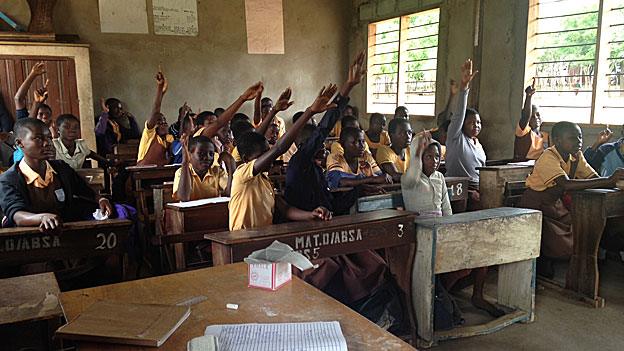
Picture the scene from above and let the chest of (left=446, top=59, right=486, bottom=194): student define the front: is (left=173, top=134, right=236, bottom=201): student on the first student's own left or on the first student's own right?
on the first student's own right

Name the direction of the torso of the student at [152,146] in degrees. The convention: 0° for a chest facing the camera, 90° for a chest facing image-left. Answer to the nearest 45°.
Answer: approximately 315°

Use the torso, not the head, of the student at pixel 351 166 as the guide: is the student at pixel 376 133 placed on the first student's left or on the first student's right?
on the first student's left

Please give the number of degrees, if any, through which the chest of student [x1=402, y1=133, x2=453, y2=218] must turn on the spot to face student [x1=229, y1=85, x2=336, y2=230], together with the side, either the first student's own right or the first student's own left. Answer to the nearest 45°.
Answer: approximately 90° to the first student's own right

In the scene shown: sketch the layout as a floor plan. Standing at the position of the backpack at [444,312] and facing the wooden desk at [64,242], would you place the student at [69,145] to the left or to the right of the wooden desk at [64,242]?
right

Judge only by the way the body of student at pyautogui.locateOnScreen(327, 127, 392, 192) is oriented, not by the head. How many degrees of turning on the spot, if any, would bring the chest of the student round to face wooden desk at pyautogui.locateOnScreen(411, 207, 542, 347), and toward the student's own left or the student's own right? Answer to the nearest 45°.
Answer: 0° — they already face it

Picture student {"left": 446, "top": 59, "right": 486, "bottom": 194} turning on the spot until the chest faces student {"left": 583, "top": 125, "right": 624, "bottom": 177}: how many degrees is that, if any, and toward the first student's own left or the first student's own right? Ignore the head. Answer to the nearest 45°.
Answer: approximately 45° to the first student's own left
